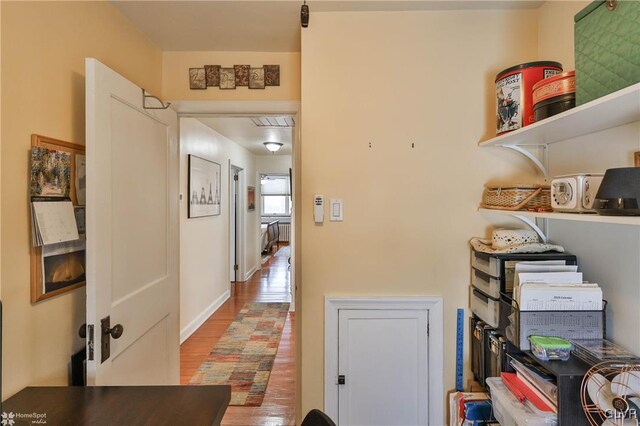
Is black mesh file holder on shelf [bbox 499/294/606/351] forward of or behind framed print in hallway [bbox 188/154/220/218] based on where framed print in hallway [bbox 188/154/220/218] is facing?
forward

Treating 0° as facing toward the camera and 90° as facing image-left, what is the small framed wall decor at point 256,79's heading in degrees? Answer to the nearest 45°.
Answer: approximately 0°

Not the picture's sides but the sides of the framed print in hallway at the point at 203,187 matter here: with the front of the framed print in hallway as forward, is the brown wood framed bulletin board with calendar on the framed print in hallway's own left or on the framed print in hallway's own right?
on the framed print in hallway's own right

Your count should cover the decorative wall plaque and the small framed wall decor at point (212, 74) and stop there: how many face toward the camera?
2

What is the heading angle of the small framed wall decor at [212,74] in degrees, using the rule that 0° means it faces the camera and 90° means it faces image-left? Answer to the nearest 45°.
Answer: approximately 0°

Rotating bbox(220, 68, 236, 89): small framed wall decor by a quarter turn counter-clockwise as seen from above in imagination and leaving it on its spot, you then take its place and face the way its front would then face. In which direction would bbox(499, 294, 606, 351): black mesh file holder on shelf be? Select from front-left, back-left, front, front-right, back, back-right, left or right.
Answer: front-right

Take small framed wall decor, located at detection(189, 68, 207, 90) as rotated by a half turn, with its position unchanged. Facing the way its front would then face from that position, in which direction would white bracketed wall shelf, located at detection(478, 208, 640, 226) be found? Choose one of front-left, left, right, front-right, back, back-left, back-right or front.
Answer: back-right
